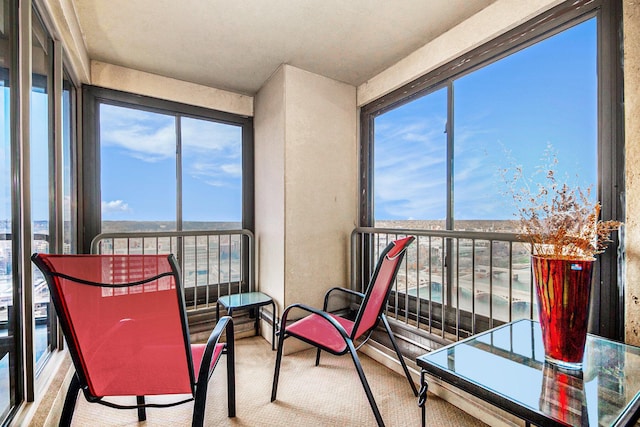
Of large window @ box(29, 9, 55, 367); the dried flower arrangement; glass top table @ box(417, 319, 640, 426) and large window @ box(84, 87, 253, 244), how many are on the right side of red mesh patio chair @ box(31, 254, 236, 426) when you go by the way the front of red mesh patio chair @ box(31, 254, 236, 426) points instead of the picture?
2

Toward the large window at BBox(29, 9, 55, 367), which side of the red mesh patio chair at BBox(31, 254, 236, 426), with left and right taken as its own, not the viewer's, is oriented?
left

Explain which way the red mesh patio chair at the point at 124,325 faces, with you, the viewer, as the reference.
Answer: facing away from the viewer and to the right of the viewer

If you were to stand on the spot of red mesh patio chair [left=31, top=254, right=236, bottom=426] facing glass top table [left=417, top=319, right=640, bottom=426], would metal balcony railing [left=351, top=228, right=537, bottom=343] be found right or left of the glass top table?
left

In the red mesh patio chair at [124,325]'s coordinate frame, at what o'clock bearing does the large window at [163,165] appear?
The large window is roughly at 11 o'clock from the red mesh patio chair.

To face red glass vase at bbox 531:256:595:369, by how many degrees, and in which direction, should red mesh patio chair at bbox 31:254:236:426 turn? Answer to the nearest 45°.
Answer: approximately 90° to its right

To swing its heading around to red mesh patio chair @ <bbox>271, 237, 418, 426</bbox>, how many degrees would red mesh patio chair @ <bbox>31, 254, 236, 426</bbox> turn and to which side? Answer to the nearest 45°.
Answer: approximately 45° to its right

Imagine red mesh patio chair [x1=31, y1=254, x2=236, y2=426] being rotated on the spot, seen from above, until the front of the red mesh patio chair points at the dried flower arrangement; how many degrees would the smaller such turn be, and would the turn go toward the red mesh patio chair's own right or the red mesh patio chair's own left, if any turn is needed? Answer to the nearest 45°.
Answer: approximately 90° to the red mesh patio chair's own right
